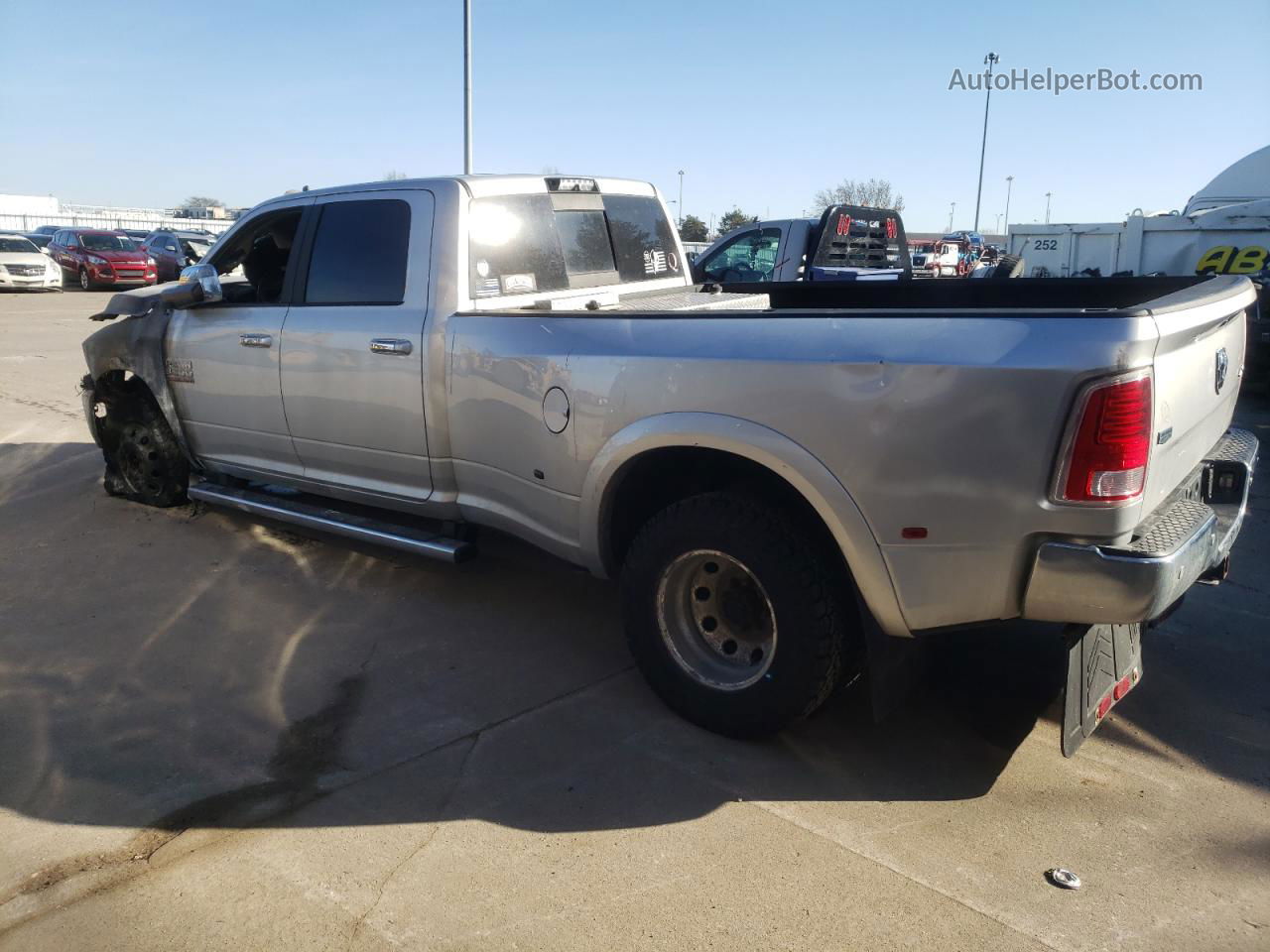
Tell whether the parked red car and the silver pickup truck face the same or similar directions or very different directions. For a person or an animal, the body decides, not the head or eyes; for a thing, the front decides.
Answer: very different directions

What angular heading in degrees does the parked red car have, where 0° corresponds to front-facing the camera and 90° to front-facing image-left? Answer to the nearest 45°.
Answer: approximately 315°

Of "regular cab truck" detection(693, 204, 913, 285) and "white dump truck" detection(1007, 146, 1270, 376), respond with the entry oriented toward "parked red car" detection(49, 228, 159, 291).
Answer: the regular cab truck
